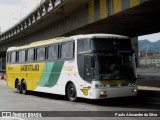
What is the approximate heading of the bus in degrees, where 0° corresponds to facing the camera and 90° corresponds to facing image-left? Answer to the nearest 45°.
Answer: approximately 315°
